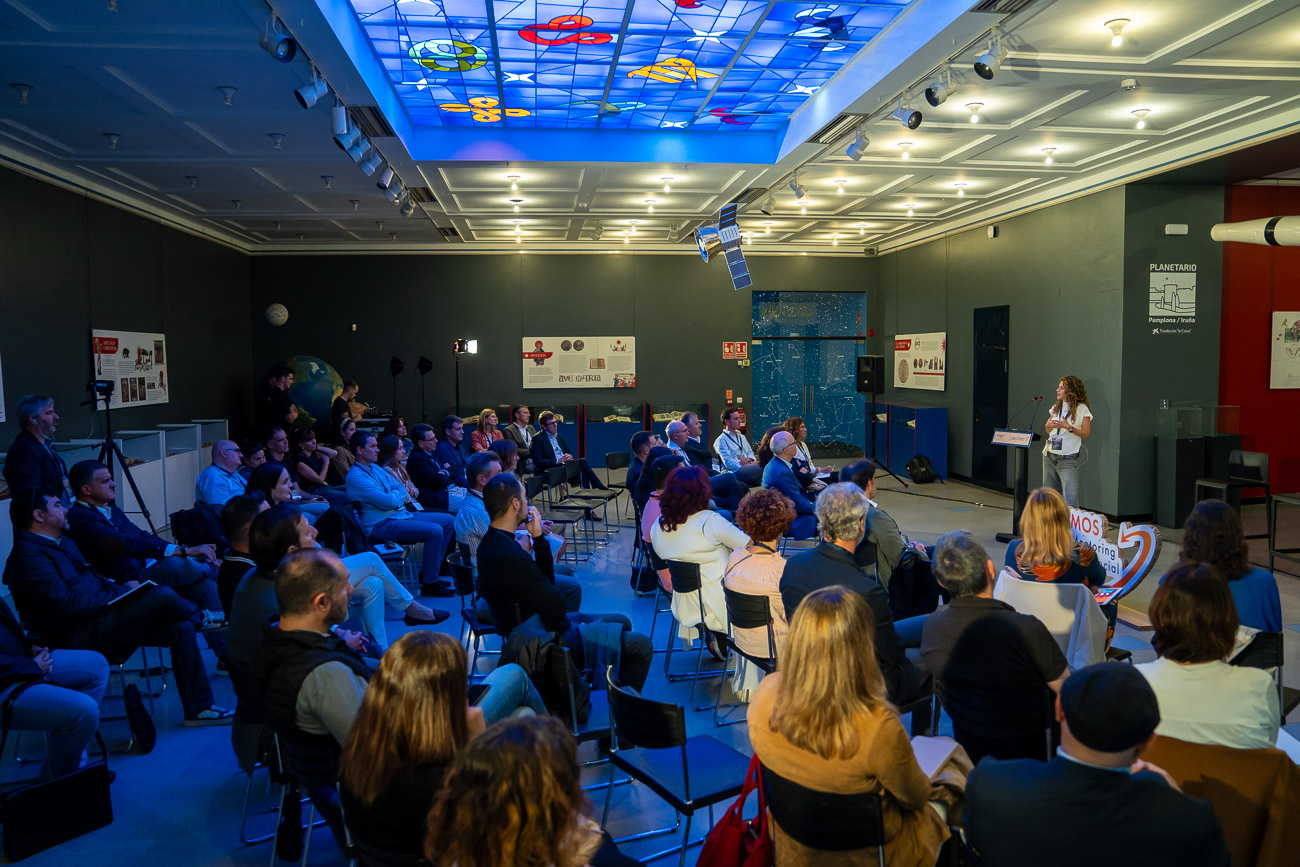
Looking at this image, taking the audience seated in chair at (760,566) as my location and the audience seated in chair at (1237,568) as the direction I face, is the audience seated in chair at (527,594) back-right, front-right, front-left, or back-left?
back-right

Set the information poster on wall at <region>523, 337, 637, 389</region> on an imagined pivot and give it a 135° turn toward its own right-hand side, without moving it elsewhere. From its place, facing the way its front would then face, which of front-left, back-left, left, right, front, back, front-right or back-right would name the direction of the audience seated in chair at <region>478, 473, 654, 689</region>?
back-left

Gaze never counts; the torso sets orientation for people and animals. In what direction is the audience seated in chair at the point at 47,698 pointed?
to the viewer's right

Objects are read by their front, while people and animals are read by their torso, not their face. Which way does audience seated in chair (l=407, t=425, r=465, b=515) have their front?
to the viewer's right

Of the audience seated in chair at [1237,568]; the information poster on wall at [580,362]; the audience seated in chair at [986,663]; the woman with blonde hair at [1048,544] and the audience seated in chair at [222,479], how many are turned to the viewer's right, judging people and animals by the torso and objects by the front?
1

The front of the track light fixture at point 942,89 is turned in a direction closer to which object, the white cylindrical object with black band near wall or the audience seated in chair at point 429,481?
the audience seated in chair

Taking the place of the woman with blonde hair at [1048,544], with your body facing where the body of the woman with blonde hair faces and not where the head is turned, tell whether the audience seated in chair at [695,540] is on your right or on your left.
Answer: on your left

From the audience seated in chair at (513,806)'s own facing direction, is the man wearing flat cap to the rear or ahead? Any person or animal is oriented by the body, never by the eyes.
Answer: ahead

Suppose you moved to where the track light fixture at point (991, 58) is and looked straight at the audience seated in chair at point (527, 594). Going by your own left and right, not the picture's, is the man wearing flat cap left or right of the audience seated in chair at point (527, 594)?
left

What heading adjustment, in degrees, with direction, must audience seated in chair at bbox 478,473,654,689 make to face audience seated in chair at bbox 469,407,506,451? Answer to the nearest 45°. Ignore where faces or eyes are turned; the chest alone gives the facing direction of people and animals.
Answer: approximately 90° to their left

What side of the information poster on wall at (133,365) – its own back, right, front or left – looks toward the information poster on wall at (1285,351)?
front

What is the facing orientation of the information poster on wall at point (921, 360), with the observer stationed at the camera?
facing the viewer and to the left of the viewer

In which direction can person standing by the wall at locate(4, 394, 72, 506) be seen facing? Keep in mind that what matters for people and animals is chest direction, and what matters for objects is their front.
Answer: to the viewer's right

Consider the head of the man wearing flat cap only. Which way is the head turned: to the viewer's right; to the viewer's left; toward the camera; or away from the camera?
away from the camera

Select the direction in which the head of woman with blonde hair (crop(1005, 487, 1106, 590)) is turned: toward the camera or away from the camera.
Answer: away from the camera

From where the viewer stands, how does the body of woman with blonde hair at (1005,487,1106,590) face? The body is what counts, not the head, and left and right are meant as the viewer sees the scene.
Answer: facing away from the viewer

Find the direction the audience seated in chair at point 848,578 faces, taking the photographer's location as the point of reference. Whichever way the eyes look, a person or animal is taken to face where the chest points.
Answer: facing away from the viewer and to the right of the viewer
